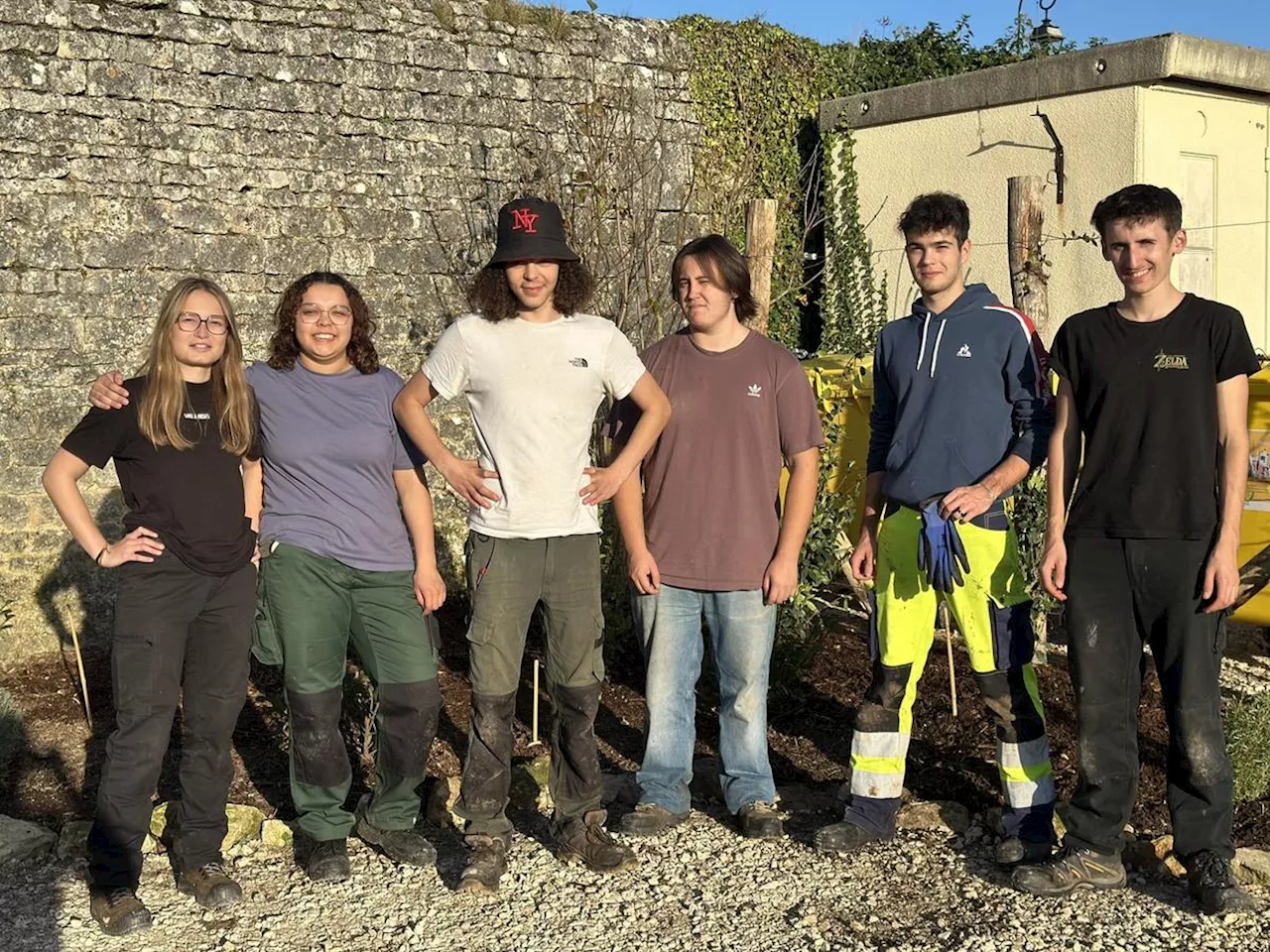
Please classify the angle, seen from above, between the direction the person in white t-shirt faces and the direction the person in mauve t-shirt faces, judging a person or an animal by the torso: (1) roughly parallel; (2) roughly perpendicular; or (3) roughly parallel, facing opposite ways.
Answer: roughly parallel

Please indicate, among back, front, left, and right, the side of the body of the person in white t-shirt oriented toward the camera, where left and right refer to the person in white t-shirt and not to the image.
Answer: front

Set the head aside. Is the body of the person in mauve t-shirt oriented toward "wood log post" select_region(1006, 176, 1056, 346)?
no

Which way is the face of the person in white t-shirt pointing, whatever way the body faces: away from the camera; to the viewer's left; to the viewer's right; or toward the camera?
toward the camera

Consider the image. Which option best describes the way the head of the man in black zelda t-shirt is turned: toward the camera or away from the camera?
toward the camera

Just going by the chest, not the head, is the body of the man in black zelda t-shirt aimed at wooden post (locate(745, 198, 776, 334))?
no

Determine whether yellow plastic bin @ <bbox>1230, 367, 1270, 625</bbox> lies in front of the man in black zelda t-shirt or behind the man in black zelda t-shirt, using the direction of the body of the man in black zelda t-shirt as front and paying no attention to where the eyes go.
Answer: behind

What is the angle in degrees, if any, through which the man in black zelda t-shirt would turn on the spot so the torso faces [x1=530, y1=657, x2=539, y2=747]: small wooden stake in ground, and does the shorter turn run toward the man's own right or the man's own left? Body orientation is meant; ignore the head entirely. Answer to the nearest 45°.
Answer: approximately 90° to the man's own right

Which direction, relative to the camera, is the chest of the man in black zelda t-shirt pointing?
toward the camera

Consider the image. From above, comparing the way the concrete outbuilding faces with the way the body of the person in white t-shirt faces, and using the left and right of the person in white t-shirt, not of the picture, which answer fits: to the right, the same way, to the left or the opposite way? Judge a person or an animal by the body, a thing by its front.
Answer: the same way

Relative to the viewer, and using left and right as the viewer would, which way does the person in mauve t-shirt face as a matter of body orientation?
facing the viewer

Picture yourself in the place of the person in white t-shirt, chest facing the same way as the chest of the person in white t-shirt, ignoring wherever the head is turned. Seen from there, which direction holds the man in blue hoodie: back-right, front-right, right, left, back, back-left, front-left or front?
left

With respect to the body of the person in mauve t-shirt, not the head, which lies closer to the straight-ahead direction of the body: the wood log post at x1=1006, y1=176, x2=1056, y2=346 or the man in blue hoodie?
the man in blue hoodie

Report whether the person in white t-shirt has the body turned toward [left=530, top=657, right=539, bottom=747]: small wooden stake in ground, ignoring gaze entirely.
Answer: no

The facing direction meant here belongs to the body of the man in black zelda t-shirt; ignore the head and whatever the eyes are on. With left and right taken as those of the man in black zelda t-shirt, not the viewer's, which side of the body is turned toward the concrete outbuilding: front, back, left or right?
back

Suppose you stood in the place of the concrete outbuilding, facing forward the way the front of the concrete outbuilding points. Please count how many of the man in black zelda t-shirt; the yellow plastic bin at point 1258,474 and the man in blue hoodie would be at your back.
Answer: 0
